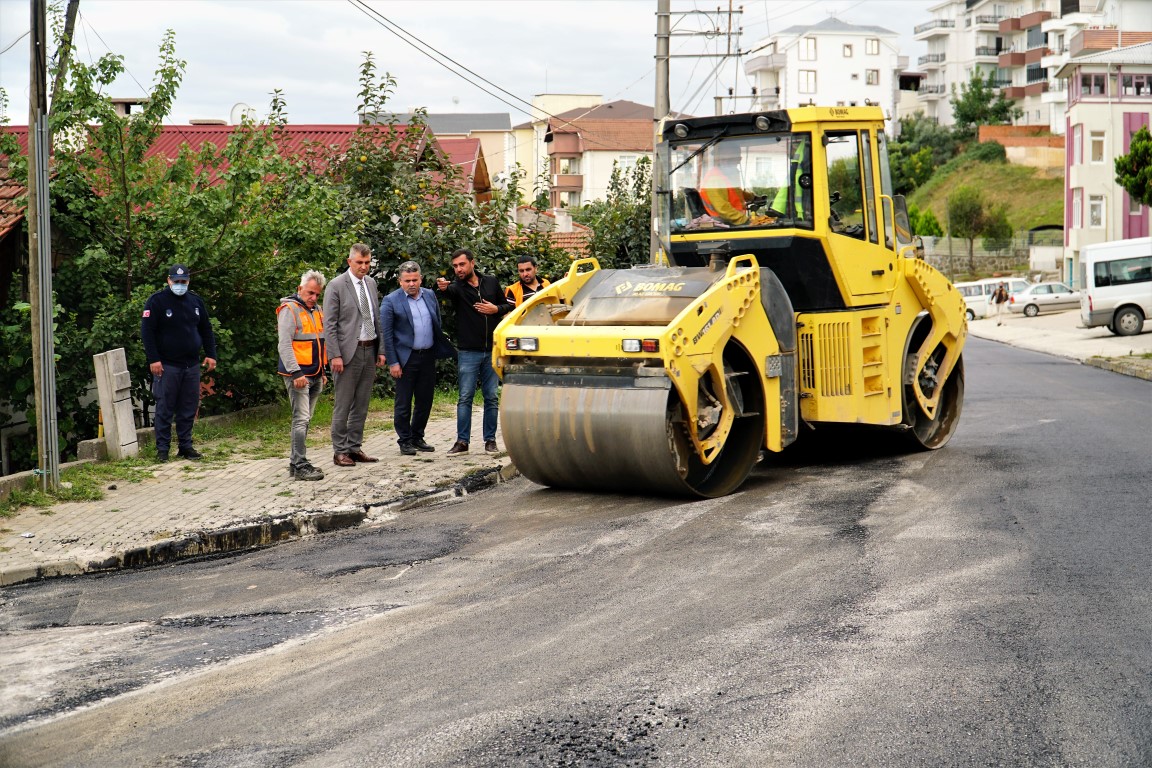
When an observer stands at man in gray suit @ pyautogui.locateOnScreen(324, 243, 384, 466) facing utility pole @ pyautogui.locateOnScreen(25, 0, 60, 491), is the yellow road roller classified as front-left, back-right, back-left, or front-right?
back-left

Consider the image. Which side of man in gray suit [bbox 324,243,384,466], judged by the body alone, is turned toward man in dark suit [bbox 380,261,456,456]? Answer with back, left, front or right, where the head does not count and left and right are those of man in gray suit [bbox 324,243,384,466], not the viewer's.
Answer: left

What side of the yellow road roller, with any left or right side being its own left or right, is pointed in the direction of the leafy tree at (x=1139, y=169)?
back

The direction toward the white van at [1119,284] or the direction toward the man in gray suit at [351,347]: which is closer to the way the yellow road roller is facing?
the man in gray suit

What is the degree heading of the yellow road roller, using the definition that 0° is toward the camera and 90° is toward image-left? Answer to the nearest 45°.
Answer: approximately 45°

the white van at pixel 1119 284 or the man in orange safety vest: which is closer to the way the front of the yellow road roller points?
the man in orange safety vest

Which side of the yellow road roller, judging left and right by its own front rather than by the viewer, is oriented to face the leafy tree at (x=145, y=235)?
right

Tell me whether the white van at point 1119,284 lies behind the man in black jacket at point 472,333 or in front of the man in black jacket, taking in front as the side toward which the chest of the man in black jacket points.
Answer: behind
